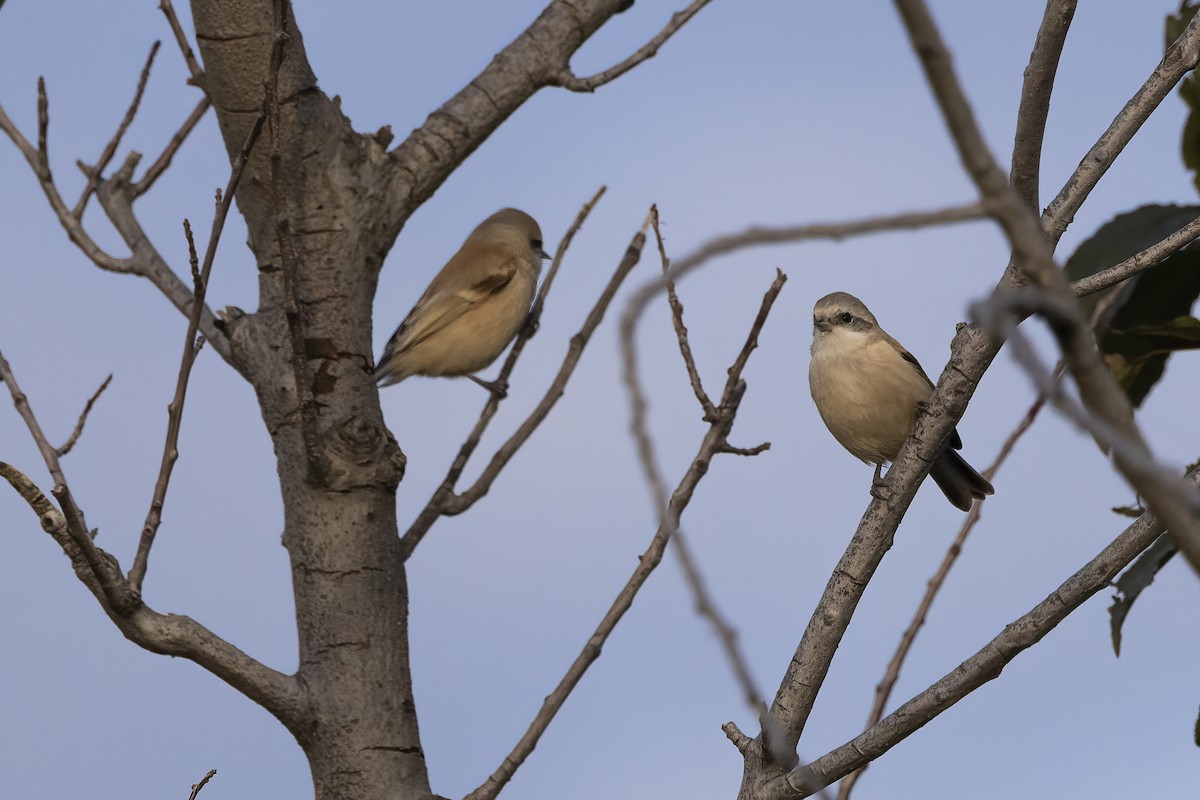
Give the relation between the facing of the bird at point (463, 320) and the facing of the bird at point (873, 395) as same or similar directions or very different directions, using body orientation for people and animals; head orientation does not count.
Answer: very different directions

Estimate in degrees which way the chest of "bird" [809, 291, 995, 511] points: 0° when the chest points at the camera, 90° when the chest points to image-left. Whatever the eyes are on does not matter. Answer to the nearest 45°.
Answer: approximately 45°

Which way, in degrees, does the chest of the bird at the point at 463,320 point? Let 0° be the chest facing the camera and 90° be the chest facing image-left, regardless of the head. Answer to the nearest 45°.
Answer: approximately 270°

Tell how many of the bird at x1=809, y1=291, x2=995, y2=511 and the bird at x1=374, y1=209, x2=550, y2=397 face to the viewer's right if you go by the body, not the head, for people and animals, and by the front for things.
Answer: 1
